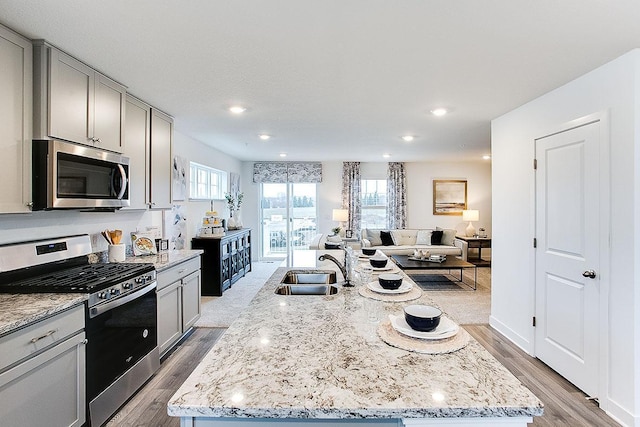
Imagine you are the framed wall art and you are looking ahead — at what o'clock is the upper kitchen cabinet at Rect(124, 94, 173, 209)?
The upper kitchen cabinet is roughly at 1 o'clock from the framed wall art.

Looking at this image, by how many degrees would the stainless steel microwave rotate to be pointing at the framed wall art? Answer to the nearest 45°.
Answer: approximately 45° to its left

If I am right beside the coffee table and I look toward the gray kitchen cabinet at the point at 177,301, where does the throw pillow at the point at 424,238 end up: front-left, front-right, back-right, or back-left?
back-right

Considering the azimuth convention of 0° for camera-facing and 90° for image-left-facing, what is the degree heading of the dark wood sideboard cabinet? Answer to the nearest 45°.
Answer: approximately 270°

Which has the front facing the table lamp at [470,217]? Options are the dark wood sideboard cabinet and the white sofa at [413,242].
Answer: the dark wood sideboard cabinet

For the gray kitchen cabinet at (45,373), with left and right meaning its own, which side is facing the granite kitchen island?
front

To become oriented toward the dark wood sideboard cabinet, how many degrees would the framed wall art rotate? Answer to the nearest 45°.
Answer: approximately 45° to its right

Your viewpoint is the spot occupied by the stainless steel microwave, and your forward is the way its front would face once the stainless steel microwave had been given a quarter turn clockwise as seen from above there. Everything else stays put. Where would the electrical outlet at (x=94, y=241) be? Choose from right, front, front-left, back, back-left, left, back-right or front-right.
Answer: back-right
